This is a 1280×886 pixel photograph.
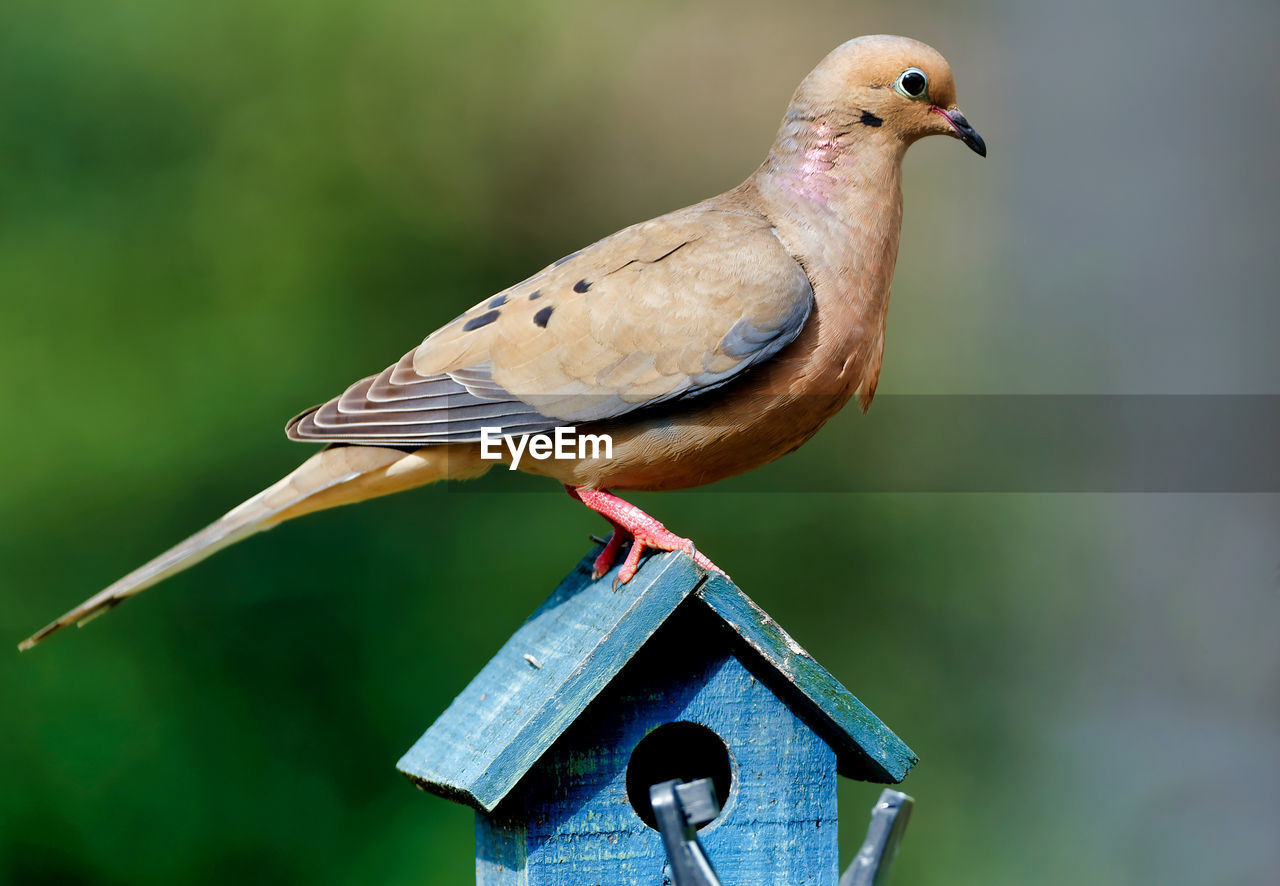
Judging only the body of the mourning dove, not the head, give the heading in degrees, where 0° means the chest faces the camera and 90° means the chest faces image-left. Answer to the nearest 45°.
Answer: approximately 270°
